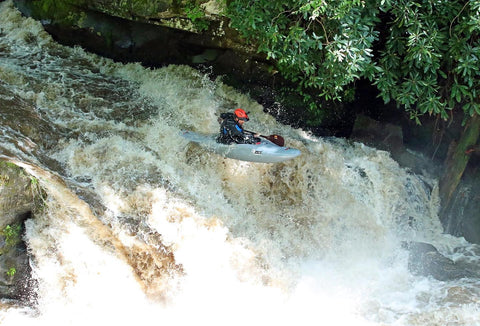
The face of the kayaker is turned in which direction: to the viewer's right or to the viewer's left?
to the viewer's right

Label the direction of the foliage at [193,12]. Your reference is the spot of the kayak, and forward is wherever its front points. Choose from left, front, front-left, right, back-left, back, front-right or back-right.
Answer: back-left

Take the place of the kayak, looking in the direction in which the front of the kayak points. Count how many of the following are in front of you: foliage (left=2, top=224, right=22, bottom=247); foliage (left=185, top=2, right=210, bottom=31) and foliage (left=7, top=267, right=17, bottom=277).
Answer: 0

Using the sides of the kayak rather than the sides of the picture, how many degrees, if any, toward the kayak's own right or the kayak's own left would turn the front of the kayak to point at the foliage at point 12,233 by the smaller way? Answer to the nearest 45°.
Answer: approximately 135° to the kayak's own right

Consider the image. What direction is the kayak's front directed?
to the viewer's right

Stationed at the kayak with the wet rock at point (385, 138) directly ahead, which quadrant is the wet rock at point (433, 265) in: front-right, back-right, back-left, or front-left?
front-right

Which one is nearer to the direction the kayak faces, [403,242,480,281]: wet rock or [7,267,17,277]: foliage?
the wet rock

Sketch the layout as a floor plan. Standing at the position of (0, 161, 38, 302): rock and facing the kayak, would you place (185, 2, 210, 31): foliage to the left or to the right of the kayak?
left

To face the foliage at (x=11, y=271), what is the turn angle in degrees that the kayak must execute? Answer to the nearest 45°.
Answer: approximately 135° to its right

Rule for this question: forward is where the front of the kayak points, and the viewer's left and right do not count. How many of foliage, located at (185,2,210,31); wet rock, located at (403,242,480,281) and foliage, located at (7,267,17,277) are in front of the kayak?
1

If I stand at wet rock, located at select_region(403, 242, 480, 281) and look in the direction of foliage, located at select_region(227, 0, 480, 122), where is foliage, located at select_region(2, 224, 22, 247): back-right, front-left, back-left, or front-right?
front-left

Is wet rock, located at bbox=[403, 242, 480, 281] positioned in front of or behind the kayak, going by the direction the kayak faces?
in front
